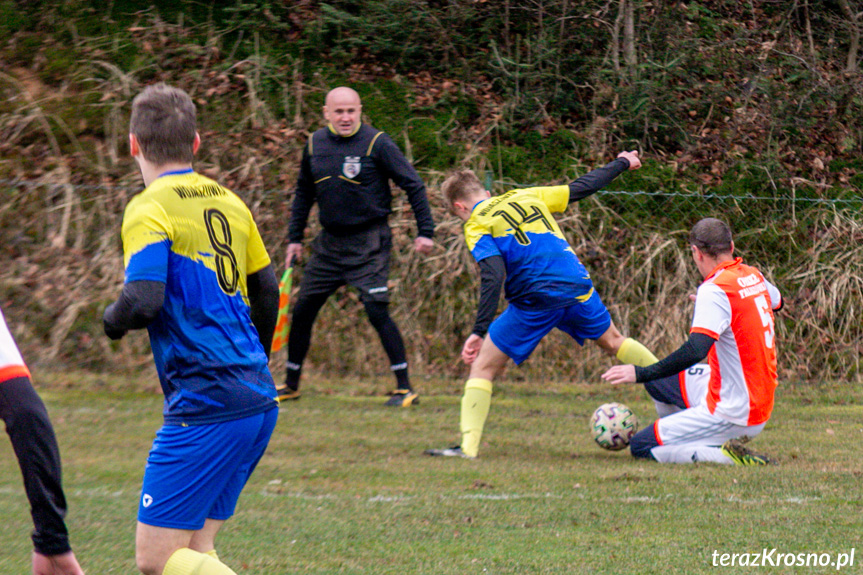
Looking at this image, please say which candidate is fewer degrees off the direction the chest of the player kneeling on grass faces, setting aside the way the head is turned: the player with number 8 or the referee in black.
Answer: the referee in black

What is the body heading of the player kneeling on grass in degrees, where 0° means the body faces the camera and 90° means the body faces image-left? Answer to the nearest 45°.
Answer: approximately 135°

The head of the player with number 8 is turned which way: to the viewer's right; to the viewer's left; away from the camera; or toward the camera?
away from the camera

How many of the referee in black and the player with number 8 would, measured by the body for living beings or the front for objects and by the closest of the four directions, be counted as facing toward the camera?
1

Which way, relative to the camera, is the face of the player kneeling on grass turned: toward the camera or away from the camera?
away from the camera

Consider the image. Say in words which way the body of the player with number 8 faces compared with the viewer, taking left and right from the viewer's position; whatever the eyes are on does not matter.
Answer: facing away from the viewer and to the left of the viewer

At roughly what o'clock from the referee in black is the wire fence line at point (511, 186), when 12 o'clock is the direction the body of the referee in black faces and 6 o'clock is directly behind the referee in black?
The wire fence line is roughly at 7 o'clock from the referee in black.

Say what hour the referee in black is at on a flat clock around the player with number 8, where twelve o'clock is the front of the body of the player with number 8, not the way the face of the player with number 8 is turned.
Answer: The referee in black is roughly at 2 o'clock from the player with number 8.

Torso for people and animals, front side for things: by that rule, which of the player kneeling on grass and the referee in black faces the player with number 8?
the referee in black
